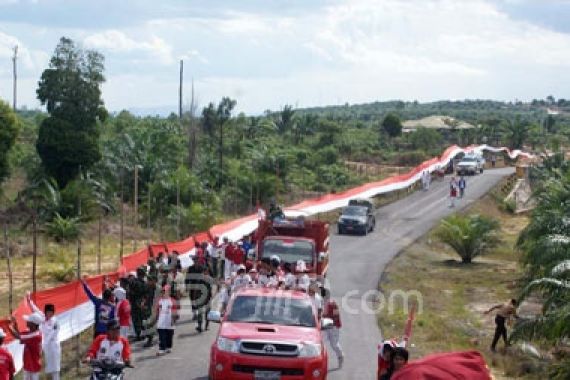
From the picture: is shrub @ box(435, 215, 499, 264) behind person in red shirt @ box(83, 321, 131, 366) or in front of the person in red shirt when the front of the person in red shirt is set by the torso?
behind

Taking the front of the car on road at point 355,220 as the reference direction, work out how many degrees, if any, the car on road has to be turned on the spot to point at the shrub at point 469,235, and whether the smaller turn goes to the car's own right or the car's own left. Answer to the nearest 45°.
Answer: approximately 90° to the car's own left

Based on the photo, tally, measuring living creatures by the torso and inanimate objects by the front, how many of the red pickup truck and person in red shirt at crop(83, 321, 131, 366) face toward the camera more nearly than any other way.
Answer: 2

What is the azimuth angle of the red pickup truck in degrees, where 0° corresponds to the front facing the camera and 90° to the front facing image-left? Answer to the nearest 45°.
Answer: approximately 0°

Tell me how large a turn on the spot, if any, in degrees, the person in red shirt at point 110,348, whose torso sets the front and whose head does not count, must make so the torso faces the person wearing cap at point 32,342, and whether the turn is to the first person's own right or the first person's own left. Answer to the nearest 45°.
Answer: approximately 135° to the first person's own right

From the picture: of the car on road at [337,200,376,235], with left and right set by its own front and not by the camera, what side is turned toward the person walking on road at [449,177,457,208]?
back

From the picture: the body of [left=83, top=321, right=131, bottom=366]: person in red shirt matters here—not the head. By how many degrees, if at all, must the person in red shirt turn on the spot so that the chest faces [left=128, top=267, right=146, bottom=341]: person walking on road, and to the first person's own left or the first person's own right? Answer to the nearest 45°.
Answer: approximately 180°

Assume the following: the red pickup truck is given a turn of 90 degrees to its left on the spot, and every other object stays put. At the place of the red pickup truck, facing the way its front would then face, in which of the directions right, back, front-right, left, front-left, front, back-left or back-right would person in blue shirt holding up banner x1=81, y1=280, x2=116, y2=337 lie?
back-left

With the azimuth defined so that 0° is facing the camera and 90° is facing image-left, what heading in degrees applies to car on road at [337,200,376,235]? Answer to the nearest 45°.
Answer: approximately 45°

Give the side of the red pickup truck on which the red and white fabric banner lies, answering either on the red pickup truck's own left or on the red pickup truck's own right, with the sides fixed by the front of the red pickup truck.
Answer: on the red pickup truck's own right

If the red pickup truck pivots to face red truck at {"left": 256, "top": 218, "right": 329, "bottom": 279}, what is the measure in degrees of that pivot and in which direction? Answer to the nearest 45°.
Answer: approximately 180°

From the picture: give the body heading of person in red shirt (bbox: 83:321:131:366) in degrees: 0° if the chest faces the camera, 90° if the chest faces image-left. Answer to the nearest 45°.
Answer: approximately 0°

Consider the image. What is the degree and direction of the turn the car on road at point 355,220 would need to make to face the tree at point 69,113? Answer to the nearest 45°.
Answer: approximately 45° to its right
